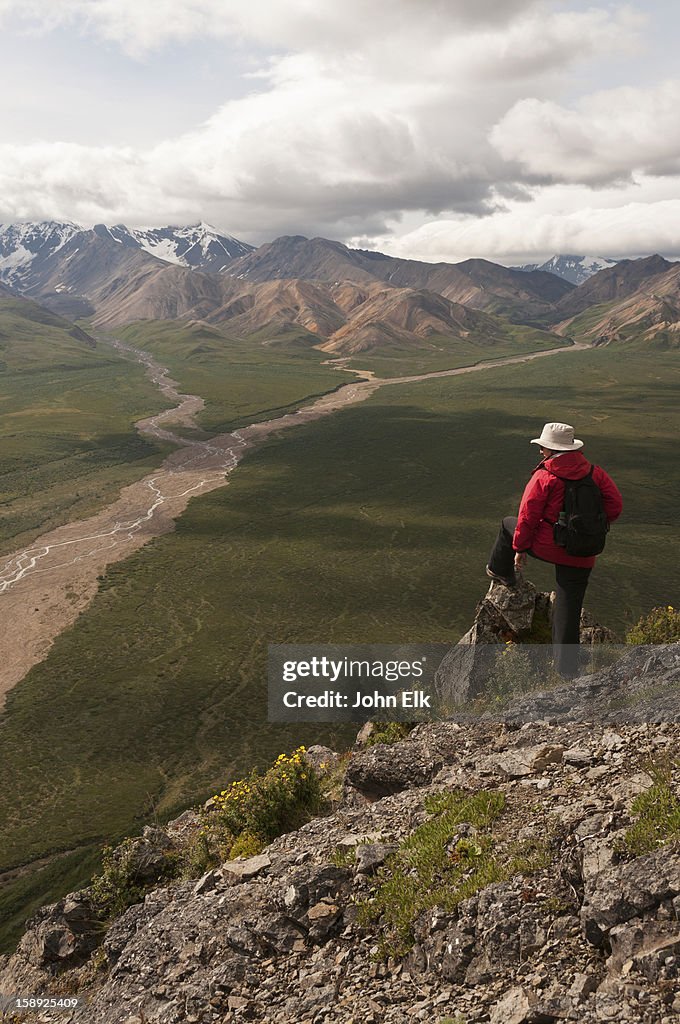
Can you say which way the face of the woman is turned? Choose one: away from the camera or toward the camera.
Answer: away from the camera

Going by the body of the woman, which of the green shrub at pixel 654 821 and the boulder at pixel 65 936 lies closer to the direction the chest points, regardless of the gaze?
the boulder

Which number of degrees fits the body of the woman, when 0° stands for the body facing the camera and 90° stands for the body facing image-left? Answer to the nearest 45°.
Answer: approximately 135°

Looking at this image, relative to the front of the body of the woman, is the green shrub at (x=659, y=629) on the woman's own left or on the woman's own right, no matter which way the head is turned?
on the woman's own right
